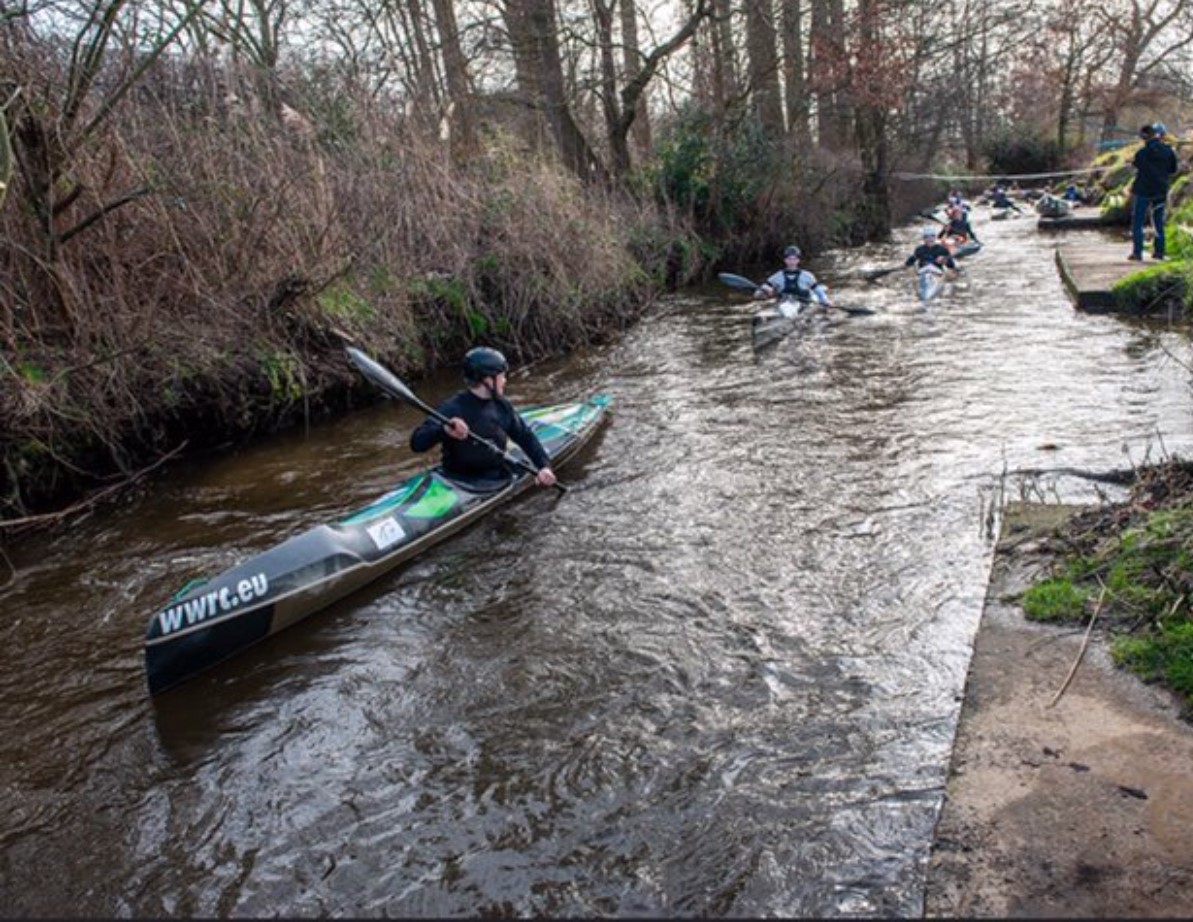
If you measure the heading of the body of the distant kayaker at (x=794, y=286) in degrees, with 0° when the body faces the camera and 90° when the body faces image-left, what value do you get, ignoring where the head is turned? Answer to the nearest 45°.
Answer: approximately 0°

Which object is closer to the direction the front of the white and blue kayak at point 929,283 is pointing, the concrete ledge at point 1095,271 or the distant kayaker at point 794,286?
the distant kayaker

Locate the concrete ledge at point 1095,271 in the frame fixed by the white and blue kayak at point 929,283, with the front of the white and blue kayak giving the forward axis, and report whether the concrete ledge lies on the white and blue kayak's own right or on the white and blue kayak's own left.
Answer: on the white and blue kayak's own left

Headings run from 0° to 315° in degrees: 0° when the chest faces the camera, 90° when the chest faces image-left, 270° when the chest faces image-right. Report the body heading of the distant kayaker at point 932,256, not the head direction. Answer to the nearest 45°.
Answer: approximately 0°

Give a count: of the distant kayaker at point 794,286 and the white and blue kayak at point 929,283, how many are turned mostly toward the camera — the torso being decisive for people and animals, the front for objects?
2

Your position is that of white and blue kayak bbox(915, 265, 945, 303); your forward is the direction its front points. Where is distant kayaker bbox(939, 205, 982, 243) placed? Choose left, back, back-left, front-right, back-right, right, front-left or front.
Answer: back

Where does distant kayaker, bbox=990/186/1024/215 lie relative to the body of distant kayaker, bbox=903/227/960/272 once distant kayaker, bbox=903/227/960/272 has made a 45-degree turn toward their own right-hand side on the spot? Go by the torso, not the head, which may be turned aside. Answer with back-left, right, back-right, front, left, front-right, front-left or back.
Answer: back-right

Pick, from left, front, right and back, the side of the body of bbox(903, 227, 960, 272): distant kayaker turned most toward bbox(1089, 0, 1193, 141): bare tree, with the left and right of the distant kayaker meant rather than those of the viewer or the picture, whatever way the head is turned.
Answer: back

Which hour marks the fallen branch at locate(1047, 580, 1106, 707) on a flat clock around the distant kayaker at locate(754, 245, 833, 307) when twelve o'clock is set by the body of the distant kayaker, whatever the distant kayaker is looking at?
The fallen branch is roughly at 12 o'clock from the distant kayaker.

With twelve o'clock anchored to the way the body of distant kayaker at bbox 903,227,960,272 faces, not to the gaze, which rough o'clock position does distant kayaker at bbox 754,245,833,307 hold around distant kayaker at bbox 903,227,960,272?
distant kayaker at bbox 754,245,833,307 is roughly at 1 o'clock from distant kayaker at bbox 903,227,960,272.
